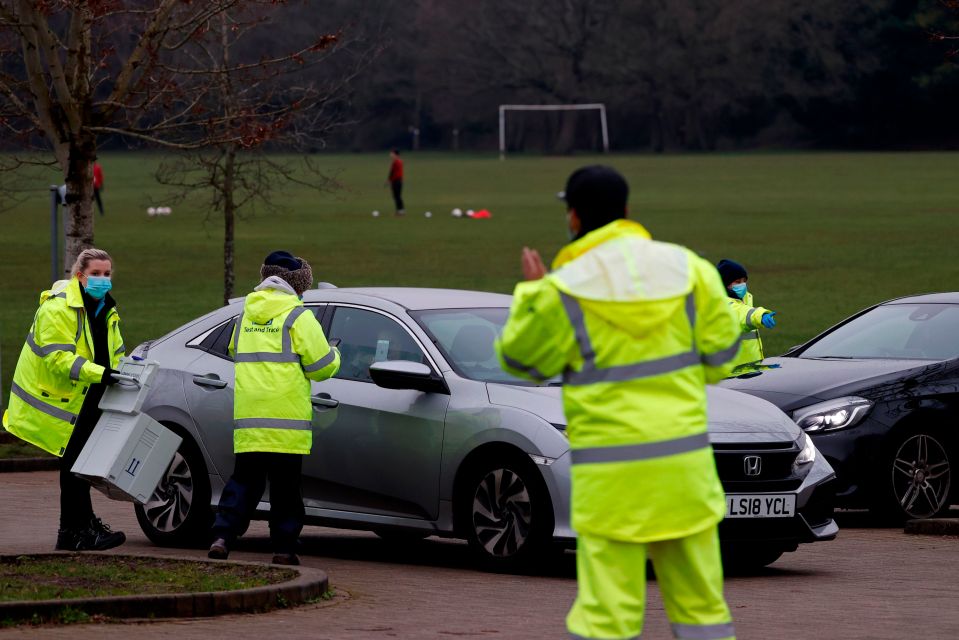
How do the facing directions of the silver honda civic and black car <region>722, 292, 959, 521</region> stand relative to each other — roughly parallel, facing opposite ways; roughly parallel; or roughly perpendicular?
roughly perpendicular

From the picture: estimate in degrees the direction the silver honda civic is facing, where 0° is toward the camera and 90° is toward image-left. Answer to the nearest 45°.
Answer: approximately 315°

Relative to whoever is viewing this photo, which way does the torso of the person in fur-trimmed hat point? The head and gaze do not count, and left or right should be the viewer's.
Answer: facing away from the viewer and to the right of the viewer

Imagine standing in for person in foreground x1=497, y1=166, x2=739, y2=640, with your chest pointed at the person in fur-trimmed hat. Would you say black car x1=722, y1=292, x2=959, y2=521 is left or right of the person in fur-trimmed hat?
right

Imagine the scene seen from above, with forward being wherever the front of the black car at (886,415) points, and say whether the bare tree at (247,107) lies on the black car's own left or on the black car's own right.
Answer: on the black car's own right

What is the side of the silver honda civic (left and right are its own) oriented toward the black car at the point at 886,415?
left

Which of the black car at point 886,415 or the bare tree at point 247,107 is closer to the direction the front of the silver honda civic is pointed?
the black car

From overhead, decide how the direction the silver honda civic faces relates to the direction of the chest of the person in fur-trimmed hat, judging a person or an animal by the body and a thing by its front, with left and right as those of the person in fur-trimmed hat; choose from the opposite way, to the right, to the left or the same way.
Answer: to the right

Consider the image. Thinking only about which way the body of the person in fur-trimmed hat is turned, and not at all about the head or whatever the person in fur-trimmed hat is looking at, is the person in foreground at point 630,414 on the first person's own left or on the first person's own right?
on the first person's own right

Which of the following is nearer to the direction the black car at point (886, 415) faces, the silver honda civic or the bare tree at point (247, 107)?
the silver honda civic

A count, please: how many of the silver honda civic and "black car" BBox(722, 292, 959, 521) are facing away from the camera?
0
